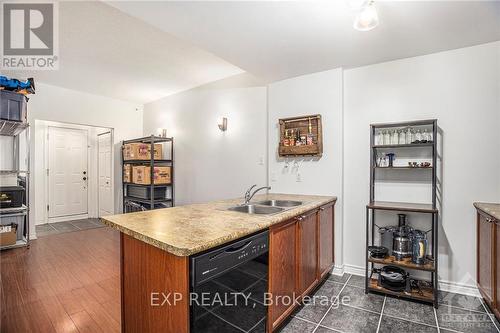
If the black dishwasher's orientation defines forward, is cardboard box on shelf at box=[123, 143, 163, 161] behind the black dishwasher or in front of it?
behind

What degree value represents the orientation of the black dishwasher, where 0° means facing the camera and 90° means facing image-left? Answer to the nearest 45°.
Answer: approximately 315°

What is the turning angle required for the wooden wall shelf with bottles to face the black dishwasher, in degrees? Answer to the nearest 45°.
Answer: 0° — it already faces it

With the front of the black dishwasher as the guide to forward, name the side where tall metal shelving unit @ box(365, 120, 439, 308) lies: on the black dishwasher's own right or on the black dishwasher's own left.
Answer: on the black dishwasher's own left

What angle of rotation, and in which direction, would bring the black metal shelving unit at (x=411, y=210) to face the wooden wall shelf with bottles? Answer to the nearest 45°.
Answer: approximately 90° to its right

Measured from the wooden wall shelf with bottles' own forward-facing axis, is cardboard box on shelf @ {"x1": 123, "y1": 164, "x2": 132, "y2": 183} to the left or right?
on its right

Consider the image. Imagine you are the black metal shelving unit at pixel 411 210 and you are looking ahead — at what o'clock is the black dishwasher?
The black dishwasher is roughly at 1 o'clock from the black metal shelving unit.

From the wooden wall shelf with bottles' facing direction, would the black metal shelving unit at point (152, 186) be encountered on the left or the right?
on its right

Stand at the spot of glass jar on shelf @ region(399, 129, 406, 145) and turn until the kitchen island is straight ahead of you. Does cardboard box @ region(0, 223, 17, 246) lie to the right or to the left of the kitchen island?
right

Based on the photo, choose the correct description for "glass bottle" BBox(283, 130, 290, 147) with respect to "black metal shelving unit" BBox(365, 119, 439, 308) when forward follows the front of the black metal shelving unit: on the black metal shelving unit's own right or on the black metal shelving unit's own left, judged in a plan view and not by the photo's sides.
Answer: on the black metal shelving unit's own right

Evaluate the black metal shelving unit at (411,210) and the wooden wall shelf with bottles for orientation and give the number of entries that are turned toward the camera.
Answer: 2
